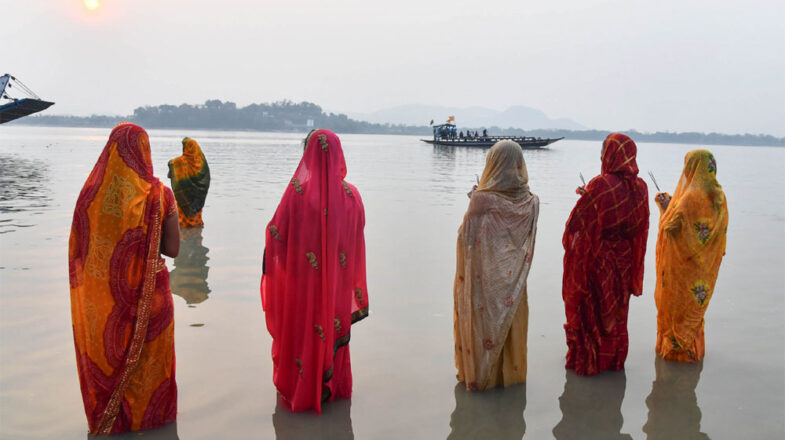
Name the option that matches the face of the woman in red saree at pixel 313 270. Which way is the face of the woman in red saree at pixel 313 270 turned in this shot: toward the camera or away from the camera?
away from the camera

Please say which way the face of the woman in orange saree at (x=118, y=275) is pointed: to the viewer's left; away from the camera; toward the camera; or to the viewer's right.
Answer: away from the camera

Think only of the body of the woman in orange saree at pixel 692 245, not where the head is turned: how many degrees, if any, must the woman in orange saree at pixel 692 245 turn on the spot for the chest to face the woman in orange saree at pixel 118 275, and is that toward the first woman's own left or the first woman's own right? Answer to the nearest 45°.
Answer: approximately 90° to the first woman's own left

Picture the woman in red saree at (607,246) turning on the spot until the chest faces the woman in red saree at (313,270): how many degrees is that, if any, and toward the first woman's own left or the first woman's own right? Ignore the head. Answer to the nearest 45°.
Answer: approximately 90° to the first woman's own left

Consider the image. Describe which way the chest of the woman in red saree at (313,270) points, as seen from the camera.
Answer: away from the camera

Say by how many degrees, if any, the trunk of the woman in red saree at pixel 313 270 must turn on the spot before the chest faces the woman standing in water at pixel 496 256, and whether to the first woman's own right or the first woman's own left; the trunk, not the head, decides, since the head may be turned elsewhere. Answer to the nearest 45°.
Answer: approximately 90° to the first woman's own right

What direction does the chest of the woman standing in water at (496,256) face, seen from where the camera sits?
away from the camera

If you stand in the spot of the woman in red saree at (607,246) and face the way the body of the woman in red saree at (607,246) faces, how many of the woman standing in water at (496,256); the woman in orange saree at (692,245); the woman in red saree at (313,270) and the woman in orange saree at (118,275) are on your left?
3

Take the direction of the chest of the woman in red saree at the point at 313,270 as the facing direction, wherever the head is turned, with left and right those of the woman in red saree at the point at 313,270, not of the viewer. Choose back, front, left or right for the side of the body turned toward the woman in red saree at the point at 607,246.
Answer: right

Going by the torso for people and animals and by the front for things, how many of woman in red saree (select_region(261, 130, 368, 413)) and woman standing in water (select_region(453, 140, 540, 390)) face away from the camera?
2

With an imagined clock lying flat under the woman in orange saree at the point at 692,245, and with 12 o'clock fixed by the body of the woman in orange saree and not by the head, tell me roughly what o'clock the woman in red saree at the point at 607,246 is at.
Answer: The woman in red saree is roughly at 9 o'clock from the woman in orange saree.

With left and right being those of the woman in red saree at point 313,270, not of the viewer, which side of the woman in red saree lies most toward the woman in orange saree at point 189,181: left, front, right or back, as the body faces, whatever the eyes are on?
front

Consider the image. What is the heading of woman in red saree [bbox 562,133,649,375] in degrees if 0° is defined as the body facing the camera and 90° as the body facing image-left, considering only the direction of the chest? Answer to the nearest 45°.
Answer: approximately 135°
